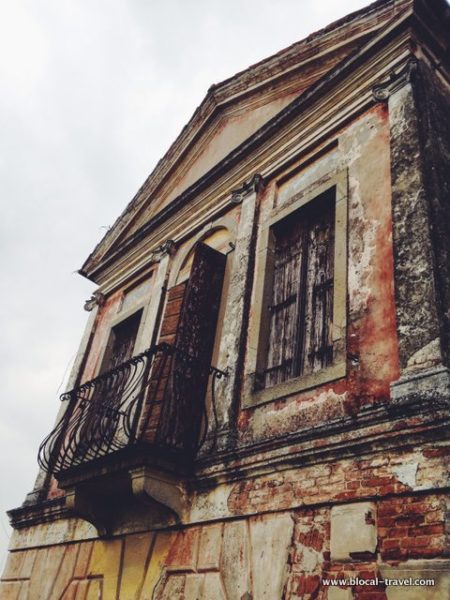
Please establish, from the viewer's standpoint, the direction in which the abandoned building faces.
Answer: facing the viewer and to the left of the viewer
